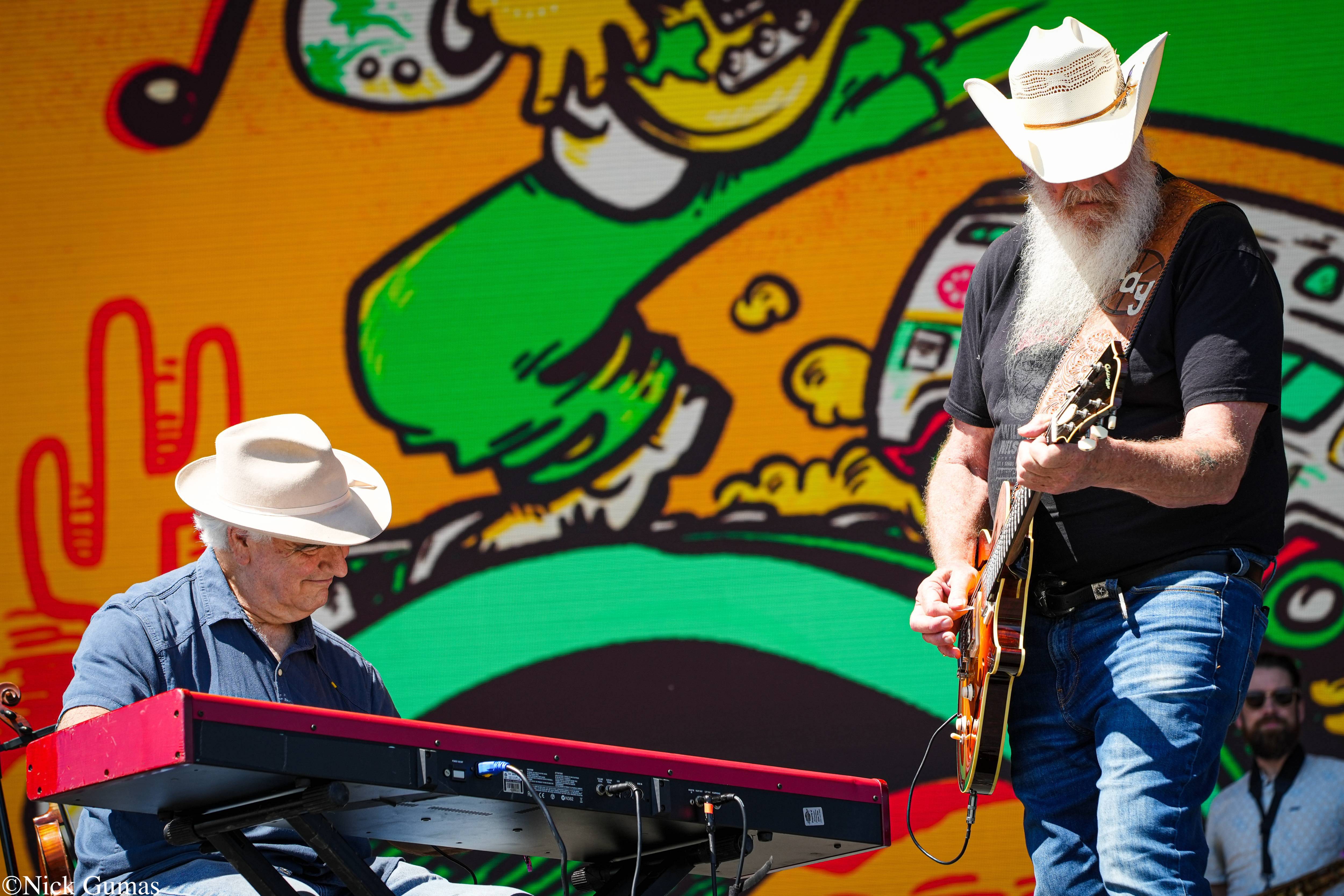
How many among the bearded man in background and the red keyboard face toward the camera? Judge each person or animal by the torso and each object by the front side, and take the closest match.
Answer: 1

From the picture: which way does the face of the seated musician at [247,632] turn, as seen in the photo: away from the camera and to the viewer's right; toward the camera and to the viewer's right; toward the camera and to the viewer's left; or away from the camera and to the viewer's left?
toward the camera and to the viewer's right

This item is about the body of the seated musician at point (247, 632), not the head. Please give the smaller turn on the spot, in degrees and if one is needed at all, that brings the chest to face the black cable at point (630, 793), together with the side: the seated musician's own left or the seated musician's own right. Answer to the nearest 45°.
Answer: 0° — they already face it

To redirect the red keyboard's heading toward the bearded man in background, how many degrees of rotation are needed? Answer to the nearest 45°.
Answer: approximately 90° to its right

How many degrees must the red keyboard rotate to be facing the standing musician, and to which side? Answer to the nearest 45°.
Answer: approximately 135° to its right

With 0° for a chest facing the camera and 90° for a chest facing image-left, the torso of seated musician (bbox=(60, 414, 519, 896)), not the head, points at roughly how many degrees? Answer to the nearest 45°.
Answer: approximately 315°

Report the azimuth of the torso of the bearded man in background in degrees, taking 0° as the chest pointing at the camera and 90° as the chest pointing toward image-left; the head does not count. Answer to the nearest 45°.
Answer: approximately 0°

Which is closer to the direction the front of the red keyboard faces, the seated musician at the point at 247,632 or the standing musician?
the seated musician

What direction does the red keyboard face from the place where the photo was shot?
facing away from the viewer and to the left of the viewer

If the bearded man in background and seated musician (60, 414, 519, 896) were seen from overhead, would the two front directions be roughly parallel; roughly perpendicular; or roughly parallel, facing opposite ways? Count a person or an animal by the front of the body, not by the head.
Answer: roughly perpendicular

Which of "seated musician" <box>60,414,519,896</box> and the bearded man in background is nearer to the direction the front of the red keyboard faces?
the seated musician

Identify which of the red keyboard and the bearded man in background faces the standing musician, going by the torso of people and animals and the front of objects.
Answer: the bearded man in background
